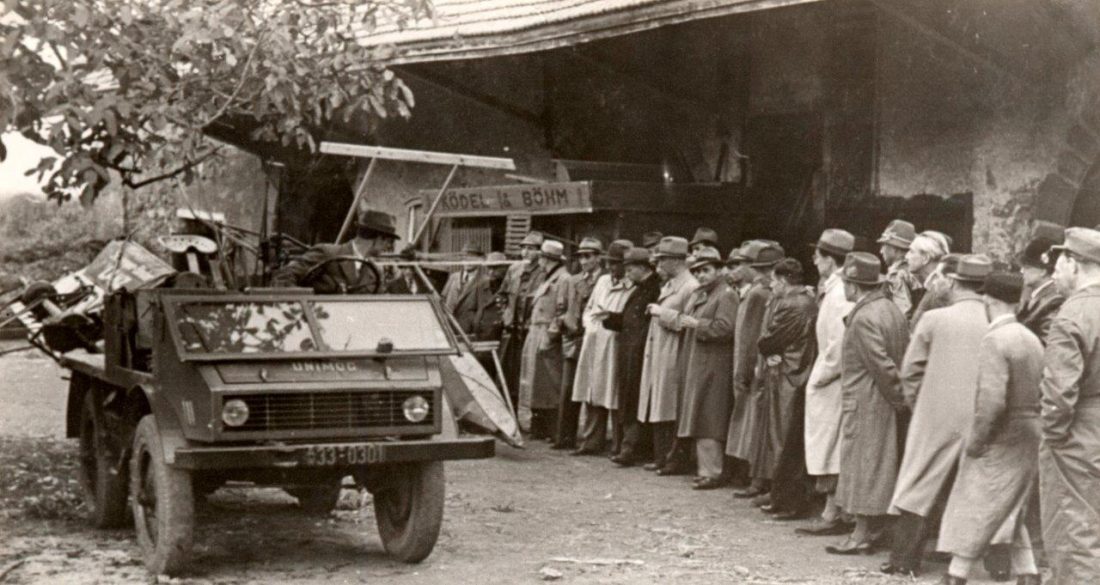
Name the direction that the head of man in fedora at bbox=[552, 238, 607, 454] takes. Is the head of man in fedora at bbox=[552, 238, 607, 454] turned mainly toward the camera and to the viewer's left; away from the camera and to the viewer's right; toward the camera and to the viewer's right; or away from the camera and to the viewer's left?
toward the camera and to the viewer's left

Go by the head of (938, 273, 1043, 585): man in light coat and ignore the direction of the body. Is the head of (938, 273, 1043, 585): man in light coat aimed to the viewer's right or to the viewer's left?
to the viewer's left

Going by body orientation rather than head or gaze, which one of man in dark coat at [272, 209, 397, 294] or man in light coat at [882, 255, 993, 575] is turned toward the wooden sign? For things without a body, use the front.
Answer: the man in light coat

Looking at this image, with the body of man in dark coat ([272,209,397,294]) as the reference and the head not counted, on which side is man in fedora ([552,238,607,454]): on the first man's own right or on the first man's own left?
on the first man's own left

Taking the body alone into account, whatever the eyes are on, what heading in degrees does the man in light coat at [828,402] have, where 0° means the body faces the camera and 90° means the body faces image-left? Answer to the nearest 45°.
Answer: approximately 90°

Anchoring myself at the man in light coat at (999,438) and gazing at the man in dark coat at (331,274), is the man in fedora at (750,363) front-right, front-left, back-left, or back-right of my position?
front-right

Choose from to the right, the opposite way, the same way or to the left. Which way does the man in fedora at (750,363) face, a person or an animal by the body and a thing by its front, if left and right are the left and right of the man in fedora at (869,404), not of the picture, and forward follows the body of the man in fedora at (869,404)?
the same way

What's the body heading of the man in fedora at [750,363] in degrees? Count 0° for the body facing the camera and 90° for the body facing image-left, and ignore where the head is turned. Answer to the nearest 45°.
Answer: approximately 90°

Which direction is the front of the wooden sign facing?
toward the camera

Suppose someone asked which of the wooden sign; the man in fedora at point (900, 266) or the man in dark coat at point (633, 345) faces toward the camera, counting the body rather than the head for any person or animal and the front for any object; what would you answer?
the wooden sign

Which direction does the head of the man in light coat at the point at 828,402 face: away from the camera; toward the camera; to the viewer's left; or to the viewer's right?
to the viewer's left

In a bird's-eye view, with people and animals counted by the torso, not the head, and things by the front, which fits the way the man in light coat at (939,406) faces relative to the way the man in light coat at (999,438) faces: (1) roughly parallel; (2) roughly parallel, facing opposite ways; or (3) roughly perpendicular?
roughly parallel

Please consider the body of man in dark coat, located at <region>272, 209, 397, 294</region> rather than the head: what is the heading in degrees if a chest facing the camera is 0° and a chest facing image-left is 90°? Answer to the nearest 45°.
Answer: approximately 315°

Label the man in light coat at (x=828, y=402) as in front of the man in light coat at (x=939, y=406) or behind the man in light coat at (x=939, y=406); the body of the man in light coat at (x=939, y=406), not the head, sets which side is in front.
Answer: in front

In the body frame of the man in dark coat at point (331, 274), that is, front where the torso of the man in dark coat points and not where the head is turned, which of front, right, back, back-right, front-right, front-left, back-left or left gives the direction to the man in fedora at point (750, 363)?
front-left

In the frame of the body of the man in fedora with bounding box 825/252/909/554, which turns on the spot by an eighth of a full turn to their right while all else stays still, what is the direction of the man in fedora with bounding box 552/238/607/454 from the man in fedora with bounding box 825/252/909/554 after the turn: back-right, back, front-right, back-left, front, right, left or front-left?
front

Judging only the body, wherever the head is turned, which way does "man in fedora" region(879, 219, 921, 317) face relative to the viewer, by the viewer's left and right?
facing to the left of the viewer

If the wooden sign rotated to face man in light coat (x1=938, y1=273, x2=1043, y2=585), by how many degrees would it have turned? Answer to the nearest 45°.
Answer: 0° — it already faces them
